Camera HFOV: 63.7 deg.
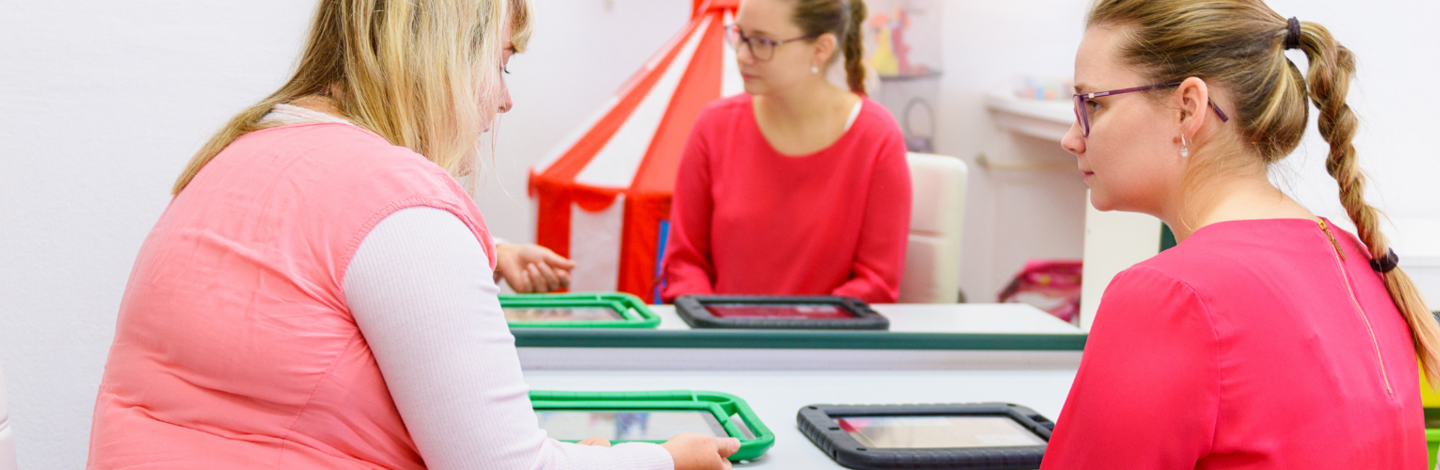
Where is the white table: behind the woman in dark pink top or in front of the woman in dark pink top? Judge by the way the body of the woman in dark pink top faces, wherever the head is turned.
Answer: in front

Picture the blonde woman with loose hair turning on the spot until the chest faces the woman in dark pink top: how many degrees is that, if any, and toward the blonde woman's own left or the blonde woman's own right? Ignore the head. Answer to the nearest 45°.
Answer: approximately 45° to the blonde woman's own right
